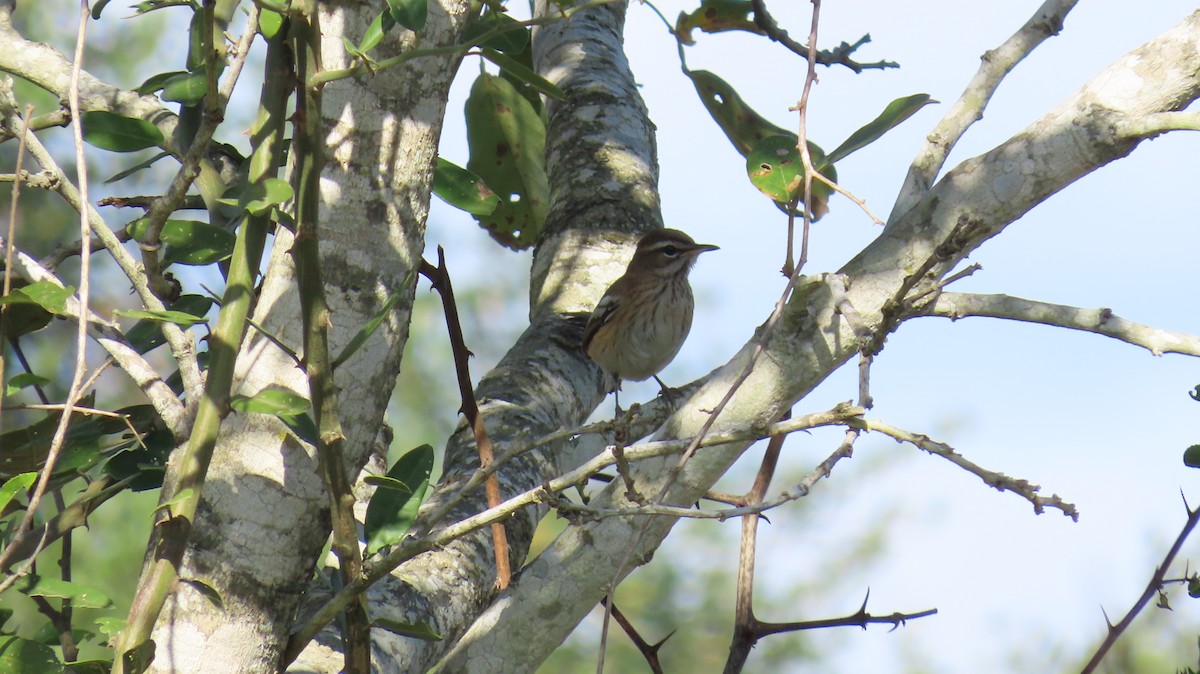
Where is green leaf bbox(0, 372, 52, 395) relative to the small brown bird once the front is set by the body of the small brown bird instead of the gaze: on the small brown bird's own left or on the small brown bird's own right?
on the small brown bird's own right

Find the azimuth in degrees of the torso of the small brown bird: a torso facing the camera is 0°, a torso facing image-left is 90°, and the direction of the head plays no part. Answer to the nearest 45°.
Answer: approximately 315°

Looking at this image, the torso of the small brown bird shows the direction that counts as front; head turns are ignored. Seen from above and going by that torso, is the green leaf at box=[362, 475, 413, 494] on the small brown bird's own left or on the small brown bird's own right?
on the small brown bird's own right

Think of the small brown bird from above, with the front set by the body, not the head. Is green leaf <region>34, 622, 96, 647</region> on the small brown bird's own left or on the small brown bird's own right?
on the small brown bird's own right

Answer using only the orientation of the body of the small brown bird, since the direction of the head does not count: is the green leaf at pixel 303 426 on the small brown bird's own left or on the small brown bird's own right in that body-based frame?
on the small brown bird's own right
